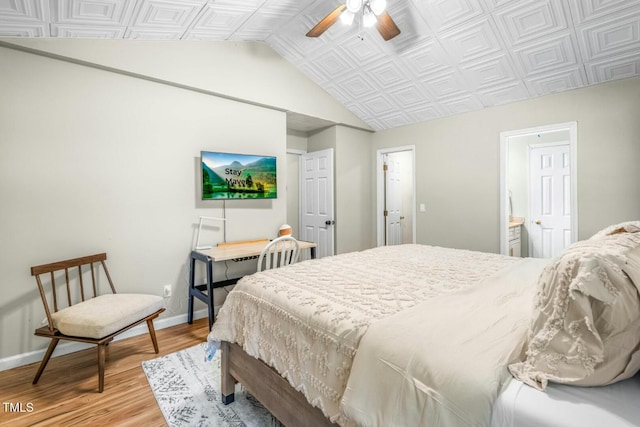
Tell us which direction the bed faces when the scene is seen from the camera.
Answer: facing away from the viewer and to the left of the viewer

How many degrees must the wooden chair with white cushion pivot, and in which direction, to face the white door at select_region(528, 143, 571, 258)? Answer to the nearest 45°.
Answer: approximately 45° to its left

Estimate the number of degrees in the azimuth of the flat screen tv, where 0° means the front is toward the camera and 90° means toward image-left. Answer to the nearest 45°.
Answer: approximately 315°

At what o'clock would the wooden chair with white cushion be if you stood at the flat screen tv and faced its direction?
The wooden chair with white cushion is roughly at 3 o'clock from the flat screen tv.

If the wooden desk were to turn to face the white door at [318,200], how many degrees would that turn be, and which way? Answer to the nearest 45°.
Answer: approximately 90° to its left
